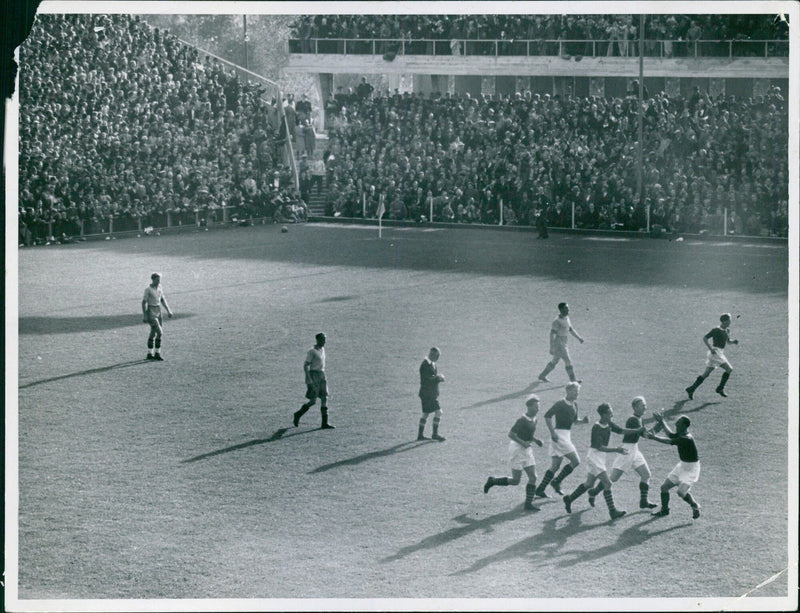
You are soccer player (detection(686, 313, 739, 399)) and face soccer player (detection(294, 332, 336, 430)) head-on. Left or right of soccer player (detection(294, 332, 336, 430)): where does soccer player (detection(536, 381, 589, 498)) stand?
left

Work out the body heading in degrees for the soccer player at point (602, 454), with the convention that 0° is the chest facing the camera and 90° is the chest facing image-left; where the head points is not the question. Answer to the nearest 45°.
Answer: approximately 270°

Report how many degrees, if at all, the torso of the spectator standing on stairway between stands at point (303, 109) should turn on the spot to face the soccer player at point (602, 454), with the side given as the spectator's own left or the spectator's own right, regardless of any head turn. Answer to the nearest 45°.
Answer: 0° — they already face them

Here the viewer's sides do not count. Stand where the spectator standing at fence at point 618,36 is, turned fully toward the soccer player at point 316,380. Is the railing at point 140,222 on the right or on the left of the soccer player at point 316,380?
right

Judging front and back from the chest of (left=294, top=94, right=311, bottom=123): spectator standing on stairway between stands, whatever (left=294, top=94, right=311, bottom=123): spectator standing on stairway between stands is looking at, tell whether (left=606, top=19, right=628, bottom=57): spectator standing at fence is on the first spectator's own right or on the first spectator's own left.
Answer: on the first spectator's own left

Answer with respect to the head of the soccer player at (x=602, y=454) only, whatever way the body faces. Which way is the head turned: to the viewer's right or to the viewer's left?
to the viewer's right

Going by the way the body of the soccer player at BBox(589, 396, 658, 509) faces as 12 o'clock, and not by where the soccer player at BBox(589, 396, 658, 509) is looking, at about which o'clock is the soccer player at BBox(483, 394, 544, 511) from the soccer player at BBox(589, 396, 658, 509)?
the soccer player at BBox(483, 394, 544, 511) is roughly at 6 o'clock from the soccer player at BBox(589, 396, 658, 509).

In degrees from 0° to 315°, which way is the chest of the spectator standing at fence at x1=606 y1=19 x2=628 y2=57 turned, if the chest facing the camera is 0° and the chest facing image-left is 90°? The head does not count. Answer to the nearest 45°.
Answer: approximately 0°

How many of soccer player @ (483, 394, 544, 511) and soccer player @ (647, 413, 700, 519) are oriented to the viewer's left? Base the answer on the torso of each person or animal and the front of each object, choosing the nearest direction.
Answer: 1

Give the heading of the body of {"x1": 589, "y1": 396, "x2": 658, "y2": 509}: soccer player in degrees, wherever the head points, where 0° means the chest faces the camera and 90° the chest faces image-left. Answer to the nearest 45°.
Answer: approximately 270°
